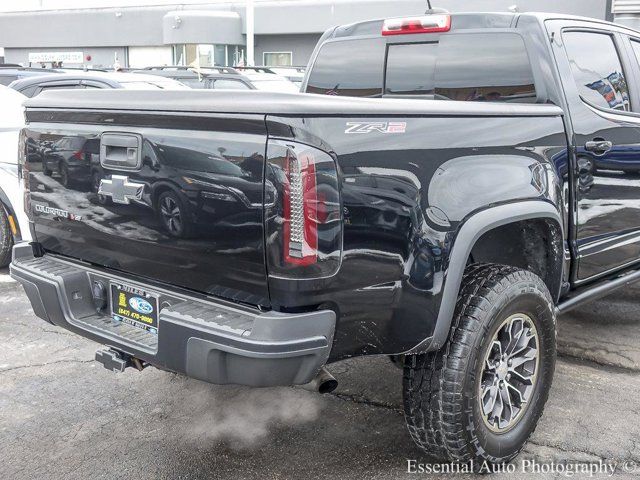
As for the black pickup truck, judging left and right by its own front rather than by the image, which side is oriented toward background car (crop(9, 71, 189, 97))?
left

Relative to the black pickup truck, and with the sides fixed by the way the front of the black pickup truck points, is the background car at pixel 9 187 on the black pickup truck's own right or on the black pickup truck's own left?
on the black pickup truck's own left

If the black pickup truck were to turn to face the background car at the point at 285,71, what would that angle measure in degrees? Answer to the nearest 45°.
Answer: approximately 45° to its left

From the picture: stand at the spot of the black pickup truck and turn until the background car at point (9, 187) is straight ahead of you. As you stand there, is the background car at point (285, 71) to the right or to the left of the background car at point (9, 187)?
right

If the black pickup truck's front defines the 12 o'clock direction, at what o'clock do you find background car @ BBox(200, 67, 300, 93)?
The background car is roughly at 10 o'clock from the black pickup truck.

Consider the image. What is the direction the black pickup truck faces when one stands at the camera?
facing away from the viewer and to the right of the viewer

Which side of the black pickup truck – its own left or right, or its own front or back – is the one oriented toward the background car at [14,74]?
left

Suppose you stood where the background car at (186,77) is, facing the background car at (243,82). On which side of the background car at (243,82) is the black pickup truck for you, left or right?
right

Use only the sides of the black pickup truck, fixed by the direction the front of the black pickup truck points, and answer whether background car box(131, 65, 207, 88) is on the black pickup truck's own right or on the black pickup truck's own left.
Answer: on the black pickup truck's own left
